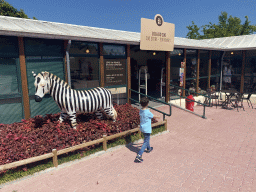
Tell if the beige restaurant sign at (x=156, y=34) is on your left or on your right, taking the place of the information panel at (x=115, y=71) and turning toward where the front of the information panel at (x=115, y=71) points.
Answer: on your left

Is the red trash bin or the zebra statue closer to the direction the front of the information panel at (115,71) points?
the zebra statue

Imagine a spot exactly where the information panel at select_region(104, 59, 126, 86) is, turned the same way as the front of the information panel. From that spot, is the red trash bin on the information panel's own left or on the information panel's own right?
on the information panel's own left

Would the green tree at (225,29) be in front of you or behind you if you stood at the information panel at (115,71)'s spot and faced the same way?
behind

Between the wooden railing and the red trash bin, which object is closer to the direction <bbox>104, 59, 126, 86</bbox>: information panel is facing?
the wooden railing

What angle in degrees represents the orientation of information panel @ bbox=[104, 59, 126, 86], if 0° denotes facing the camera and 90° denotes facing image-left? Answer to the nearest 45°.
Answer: approximately 0°

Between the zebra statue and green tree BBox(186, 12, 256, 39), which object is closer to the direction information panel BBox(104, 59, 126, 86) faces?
the zebra statue

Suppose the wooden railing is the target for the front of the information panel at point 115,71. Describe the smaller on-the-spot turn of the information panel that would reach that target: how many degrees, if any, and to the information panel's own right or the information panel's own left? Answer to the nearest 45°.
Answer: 0° — it already faces it
